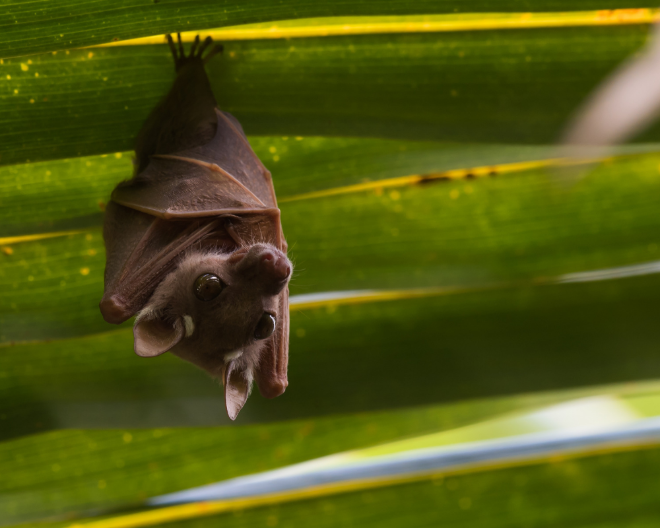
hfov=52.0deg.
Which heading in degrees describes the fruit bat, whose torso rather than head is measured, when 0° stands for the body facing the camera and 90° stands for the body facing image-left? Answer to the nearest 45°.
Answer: approximately 315°
